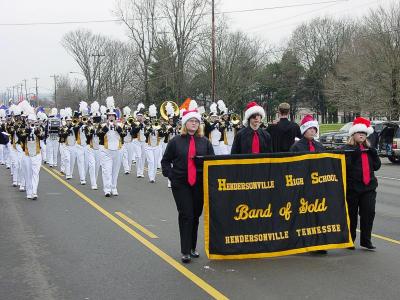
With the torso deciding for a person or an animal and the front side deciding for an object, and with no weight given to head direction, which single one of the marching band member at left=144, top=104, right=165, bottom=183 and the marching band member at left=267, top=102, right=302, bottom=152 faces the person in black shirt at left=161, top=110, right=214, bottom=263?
the marching band member at left=144, top=104, right=165, bottom=183

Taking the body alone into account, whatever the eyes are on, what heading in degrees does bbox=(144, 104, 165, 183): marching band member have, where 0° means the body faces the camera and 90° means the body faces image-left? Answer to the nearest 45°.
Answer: approximately 0°

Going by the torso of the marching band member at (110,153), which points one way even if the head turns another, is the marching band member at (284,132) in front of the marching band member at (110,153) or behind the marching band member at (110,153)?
in front

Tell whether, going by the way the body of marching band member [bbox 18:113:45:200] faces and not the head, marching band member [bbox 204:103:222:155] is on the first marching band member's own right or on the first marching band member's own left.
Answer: on the first marching band member's own left

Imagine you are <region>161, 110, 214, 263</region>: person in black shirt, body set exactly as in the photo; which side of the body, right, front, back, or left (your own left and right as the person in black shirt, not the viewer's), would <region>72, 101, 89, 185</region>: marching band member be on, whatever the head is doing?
back

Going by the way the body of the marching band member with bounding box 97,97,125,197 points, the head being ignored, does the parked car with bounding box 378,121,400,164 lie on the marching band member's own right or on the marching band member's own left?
on the marching band member's own left

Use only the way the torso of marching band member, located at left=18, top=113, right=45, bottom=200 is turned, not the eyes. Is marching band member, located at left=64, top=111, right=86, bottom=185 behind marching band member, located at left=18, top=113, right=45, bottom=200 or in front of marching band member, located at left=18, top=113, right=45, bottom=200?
behind
